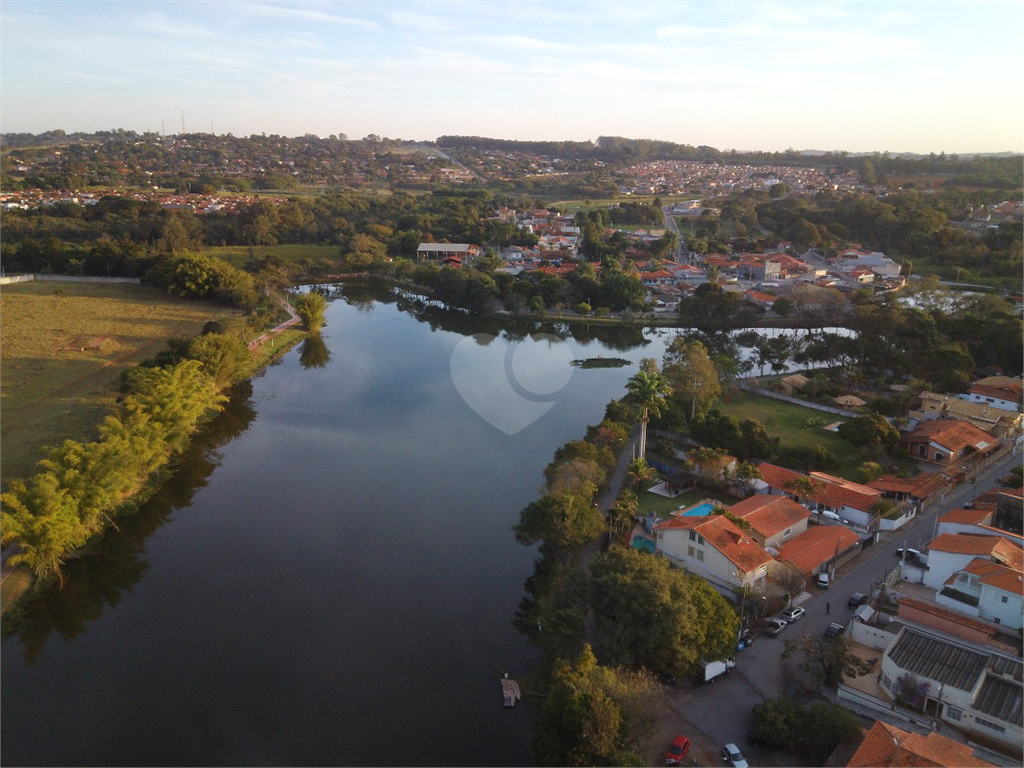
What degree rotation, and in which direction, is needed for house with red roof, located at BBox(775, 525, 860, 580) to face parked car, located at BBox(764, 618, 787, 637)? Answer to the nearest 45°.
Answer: approximately 45° to its right

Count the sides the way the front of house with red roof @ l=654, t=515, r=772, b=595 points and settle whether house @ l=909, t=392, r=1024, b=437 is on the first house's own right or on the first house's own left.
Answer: on the first house's own left

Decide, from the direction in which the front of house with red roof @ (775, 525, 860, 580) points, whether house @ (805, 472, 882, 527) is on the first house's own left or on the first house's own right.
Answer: on the first house's own left

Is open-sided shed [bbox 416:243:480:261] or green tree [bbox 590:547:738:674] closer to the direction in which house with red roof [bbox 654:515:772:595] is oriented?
the green tree

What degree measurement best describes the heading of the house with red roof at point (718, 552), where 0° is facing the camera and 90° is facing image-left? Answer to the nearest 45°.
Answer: approximately 315°

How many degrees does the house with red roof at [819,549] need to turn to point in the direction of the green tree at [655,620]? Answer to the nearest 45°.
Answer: approximately 90° to its right

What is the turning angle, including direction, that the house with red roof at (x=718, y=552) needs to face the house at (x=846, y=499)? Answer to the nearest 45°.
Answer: approximately 90° to its left

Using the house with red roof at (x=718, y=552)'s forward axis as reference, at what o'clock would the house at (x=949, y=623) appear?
The house is roughly at 11 o'clock from the house with red roof.
